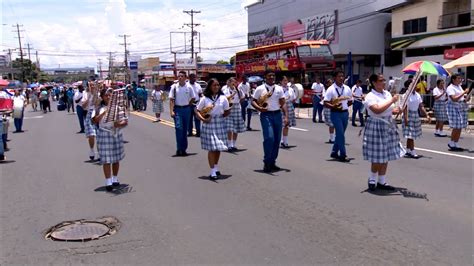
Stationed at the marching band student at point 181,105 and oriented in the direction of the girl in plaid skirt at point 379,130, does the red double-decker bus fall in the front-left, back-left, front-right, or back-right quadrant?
back-left

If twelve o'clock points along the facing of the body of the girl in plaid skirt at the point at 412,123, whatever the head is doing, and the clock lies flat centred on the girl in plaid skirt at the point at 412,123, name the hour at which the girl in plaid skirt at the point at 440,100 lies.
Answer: the girl in plaid skirt at the point at 440,100 is roughly at 8 o'clock from the girl in plaid skirt at the point at 412,123.

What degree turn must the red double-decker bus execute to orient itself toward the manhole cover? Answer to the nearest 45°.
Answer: approximately 45° to its right

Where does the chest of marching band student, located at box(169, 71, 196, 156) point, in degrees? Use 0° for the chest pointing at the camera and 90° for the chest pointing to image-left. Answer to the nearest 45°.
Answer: approximately 0°

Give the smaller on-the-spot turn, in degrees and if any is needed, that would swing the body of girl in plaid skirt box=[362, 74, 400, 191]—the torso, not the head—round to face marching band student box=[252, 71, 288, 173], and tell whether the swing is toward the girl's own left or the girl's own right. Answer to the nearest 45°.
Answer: approximately 180°

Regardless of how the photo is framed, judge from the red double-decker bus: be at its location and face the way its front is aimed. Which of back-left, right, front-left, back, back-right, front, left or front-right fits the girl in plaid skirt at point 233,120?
front-right

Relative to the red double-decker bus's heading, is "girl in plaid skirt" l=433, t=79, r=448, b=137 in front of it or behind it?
in front

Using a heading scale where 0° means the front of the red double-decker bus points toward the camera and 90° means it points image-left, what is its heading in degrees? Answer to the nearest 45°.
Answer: approximately 315°

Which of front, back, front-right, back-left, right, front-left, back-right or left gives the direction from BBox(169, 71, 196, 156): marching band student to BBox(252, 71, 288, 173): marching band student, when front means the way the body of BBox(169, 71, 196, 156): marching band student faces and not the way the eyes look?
front-left

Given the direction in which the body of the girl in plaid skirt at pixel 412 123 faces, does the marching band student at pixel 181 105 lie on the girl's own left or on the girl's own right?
on the girl's own right

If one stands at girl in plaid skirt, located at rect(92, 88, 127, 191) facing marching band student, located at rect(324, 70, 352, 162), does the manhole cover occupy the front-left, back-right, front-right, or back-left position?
back-right
